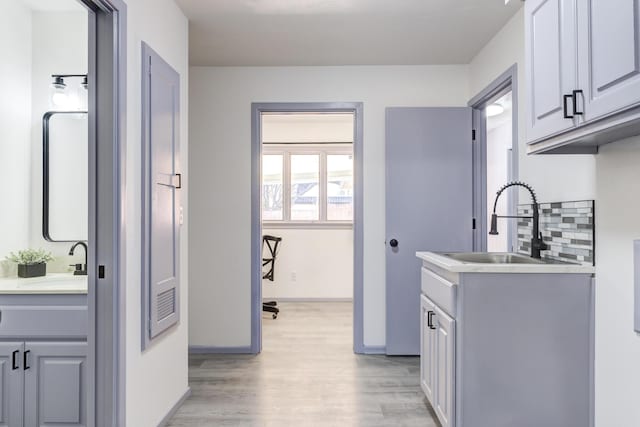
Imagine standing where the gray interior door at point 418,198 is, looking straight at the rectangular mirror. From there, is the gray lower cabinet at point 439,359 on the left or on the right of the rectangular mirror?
left

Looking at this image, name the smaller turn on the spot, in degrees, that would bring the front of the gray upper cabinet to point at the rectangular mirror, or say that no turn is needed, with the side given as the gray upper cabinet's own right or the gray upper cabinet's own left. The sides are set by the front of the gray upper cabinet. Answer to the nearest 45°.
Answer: approximately 45° to the gray upper cabinet's own right

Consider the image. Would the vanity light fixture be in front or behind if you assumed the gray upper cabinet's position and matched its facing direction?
in front

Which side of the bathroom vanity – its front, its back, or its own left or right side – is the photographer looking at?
front

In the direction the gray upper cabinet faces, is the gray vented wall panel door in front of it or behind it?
in front

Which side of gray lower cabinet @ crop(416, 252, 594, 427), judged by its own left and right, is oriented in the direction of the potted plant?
front

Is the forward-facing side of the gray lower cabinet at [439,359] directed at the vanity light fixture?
yes

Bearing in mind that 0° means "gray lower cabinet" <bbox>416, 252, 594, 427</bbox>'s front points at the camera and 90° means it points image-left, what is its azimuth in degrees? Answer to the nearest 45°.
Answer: approximately 90°

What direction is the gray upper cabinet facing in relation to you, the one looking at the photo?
facing the viewer and to the left of the viewer

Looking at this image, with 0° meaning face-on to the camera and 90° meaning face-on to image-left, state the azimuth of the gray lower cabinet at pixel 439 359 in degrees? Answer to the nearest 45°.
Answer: approximately 90°

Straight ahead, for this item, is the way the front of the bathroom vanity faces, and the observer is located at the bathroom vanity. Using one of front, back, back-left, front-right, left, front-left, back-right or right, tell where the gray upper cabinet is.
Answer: front-left

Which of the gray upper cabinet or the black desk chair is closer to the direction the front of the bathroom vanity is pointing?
the gray upper cabinet

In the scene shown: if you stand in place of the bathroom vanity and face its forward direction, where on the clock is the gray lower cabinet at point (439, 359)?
The gray lower cabinet is roughly at 10 o'clock from the bathroom vanity.

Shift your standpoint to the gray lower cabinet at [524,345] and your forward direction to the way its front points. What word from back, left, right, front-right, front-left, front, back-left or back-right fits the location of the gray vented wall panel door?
front

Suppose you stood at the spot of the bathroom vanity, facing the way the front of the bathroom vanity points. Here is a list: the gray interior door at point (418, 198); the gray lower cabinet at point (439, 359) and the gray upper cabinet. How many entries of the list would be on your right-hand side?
0

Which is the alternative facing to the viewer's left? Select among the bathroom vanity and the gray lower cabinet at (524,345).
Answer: the gray lower cabinet

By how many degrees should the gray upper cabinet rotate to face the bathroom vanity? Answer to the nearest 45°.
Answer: approximately 45° to its right
